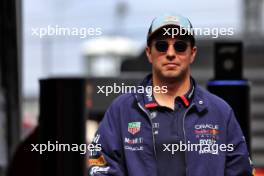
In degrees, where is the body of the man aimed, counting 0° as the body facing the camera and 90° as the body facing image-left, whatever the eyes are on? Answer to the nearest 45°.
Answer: approximately 0°
